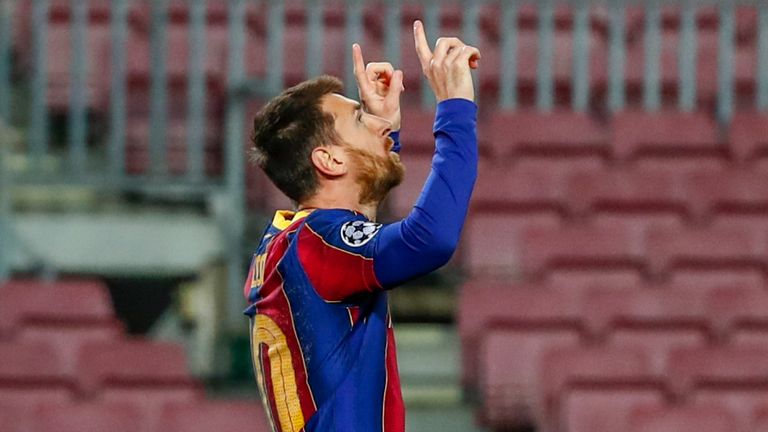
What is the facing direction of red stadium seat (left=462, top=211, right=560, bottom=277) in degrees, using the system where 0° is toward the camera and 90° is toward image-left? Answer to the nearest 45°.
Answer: approximately 0°

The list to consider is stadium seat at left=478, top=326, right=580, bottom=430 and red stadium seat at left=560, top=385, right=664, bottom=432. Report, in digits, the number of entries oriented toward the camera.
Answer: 2

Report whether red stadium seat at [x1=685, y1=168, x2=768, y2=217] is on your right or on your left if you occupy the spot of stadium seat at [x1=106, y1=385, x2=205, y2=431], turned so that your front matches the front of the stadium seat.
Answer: on your left

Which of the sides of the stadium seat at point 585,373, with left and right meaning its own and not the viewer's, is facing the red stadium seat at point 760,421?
left

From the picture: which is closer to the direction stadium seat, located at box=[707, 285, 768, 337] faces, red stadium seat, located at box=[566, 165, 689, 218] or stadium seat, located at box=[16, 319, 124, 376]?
the stadium seat

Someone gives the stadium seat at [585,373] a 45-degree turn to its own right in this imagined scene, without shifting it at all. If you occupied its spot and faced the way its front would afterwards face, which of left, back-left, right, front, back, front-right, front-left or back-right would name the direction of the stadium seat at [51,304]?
front-right

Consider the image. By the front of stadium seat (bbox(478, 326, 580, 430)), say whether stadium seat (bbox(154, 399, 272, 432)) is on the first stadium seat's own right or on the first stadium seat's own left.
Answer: on the first stadium seat's own right

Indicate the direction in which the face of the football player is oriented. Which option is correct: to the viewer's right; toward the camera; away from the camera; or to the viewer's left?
to the viewer's right

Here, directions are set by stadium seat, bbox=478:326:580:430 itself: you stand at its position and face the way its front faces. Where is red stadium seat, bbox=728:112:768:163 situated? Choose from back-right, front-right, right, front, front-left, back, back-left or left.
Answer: back-left

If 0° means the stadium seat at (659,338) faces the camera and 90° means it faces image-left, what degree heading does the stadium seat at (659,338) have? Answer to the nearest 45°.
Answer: approximately 0°
